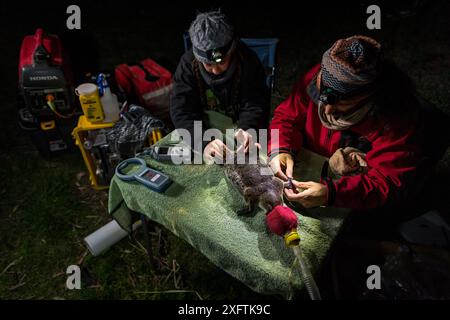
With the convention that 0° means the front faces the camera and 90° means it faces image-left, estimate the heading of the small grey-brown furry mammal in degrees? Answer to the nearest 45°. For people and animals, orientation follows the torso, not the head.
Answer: approximately 315°

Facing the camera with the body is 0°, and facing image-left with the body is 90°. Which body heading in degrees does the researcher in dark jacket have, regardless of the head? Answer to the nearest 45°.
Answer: approximately 0°

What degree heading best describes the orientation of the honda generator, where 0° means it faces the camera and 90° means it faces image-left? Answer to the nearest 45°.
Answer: approximately 0°

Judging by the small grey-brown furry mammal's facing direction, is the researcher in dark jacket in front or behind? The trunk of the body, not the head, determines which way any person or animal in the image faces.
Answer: behind

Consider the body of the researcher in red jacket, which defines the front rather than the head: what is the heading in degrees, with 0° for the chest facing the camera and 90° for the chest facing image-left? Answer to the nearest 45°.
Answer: approximately 45°
